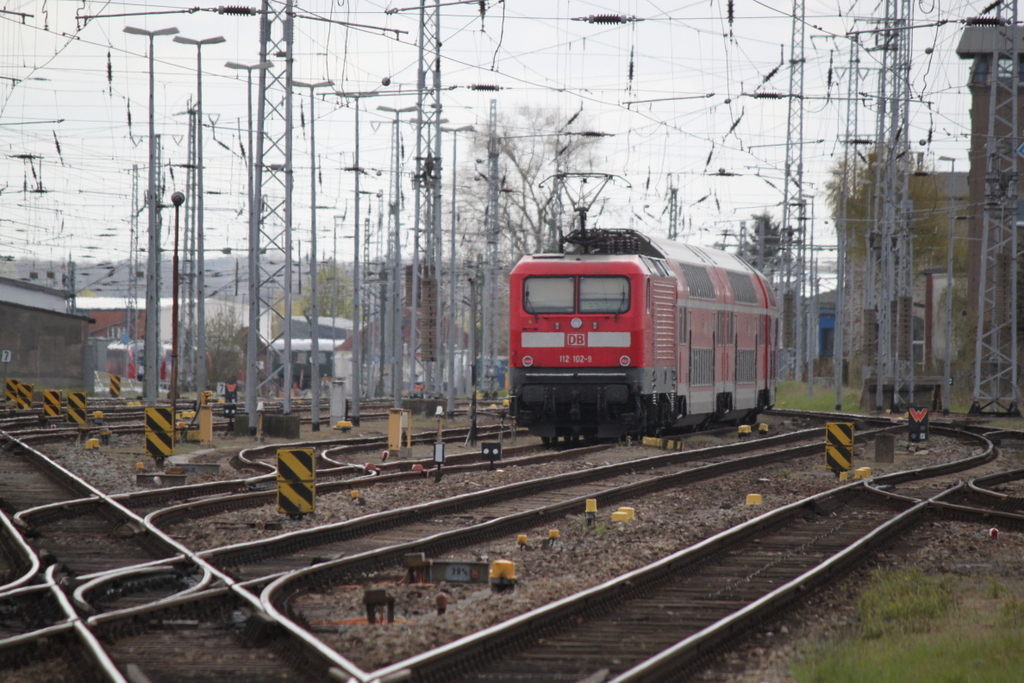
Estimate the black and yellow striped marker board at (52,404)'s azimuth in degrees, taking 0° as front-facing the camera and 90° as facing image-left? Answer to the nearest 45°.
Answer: approximately 0°

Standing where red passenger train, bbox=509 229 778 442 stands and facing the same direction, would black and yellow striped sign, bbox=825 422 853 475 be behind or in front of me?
in front

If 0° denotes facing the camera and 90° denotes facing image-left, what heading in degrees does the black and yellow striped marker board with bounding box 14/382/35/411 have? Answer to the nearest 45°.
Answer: approximately 0°
